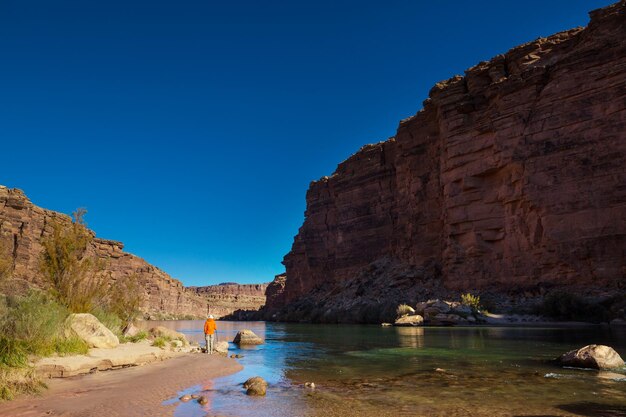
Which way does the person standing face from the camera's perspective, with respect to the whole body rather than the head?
away from the camera

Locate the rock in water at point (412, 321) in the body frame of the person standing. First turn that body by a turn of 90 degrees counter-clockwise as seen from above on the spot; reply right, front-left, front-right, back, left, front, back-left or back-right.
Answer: back-right

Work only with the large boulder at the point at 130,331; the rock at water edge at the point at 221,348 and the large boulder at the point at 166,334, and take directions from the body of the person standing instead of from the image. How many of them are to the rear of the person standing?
0

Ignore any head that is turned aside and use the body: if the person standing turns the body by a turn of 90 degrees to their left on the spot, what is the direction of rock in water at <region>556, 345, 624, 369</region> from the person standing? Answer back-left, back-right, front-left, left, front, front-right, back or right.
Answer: back-left

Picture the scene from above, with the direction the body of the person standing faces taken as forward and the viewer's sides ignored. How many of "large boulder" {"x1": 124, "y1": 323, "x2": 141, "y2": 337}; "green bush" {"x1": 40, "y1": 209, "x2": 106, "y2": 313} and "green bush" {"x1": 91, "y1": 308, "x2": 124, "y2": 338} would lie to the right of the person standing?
0

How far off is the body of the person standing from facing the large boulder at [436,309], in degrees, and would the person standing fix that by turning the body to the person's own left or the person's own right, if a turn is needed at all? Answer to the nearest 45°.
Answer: approximately 45° to the person's own right

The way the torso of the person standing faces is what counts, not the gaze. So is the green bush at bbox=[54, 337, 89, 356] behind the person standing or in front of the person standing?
behind

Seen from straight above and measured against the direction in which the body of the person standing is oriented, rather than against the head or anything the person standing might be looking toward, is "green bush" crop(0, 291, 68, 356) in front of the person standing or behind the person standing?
behind

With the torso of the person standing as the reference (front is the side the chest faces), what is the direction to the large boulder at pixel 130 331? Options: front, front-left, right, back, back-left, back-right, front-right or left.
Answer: front-left

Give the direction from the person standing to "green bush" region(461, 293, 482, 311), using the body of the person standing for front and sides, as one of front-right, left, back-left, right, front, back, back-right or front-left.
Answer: front-right

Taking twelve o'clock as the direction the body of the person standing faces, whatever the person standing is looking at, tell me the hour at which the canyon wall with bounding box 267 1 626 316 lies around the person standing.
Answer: The canyon wall is roughly at 2 o'clock from the person standing.

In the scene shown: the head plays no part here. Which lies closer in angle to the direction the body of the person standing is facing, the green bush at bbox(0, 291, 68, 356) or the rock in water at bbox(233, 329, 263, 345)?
the rock in water

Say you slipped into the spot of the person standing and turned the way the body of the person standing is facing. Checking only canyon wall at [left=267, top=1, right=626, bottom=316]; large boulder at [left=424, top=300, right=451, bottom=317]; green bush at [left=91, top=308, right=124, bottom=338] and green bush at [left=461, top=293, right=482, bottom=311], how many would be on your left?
1
